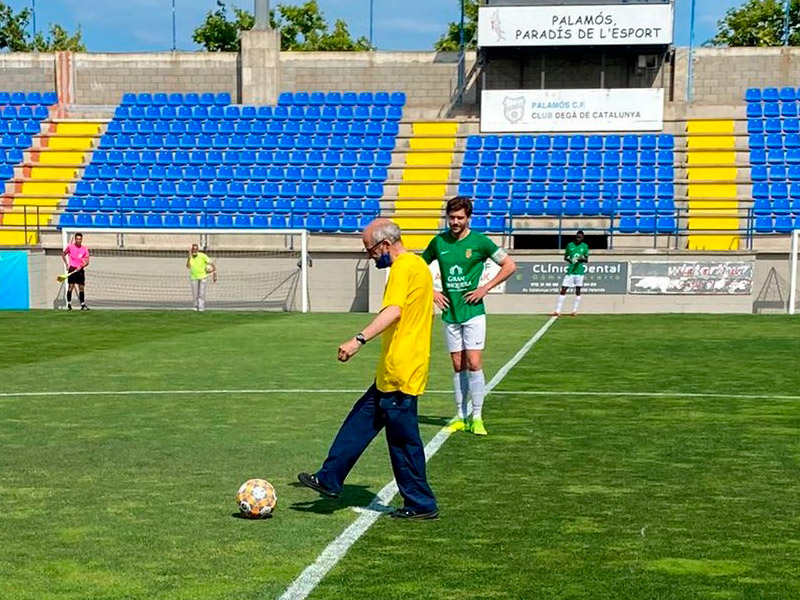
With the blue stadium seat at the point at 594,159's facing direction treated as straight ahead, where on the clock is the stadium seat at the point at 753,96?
The stadium seat is roughly at 8 o'clock from the blue stadium seat.

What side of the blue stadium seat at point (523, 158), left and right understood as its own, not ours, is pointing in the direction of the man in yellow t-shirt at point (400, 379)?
front

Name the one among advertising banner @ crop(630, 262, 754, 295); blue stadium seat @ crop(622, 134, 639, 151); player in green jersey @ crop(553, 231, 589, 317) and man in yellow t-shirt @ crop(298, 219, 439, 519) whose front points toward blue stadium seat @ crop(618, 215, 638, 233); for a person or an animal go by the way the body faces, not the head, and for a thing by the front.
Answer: blue stadium seat @ crop(622, 134, 639, 151)

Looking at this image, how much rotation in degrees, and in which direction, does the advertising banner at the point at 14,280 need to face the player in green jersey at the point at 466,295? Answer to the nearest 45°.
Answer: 0° — it already faces them

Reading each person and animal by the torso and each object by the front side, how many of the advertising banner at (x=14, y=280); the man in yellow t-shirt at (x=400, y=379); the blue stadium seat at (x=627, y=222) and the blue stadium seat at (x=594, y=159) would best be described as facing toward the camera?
3

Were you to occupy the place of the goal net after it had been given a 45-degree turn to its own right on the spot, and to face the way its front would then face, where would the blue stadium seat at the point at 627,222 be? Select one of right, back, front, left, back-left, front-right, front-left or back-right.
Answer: back-left

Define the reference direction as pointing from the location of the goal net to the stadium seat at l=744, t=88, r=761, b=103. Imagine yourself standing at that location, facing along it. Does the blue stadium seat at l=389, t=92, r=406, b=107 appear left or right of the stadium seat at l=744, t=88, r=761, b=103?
left

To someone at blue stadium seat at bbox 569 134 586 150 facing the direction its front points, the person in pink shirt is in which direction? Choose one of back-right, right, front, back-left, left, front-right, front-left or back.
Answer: front-right

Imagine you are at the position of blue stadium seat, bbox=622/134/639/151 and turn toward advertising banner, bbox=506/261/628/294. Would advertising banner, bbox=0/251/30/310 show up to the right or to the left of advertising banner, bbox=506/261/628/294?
right

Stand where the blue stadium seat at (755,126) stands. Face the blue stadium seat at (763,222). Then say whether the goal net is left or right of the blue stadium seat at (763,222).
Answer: right

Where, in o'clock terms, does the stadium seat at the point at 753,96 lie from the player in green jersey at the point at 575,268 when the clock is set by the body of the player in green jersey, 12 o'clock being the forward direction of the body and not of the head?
The stadium seat is roughly at 7 o'clock from the player in green jersey.

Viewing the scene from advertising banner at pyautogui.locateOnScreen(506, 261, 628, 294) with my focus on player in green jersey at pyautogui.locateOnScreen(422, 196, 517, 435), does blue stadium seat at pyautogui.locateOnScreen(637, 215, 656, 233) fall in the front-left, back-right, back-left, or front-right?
back-left

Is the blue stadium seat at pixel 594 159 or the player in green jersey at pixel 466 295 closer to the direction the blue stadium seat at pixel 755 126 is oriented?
the player in green jersey

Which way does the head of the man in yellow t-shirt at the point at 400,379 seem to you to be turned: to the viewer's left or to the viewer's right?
to the viewer's left

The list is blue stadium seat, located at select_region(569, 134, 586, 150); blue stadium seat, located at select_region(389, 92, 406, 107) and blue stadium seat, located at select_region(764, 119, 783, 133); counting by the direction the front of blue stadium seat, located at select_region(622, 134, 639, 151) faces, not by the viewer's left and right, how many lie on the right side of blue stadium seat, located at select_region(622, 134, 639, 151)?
2
